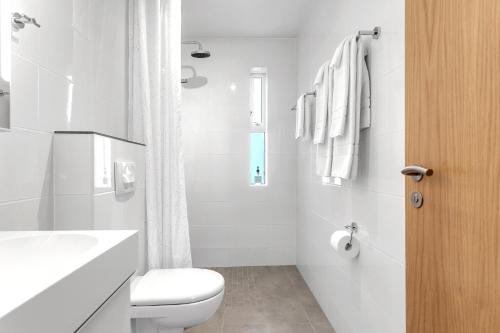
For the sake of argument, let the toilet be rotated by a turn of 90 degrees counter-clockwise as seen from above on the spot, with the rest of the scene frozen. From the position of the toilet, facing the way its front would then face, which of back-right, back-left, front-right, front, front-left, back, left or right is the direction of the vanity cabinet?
back

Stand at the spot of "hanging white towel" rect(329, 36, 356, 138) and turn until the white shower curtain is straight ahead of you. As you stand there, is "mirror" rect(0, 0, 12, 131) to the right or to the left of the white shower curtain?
left

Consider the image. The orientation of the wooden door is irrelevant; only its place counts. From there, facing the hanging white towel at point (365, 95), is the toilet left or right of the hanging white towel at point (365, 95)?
left
